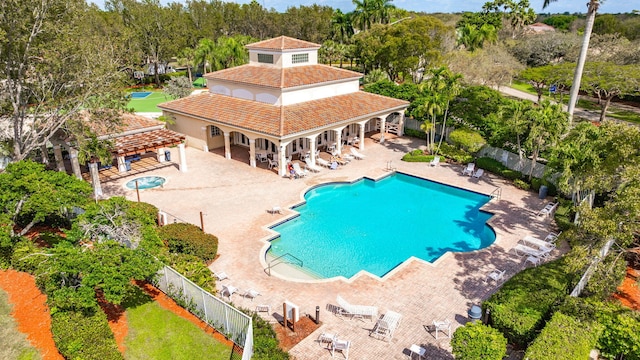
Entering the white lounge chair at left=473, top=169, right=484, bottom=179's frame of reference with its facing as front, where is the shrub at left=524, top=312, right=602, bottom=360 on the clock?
The shrub is roughly at 10 o'clock from the white lounge chair.

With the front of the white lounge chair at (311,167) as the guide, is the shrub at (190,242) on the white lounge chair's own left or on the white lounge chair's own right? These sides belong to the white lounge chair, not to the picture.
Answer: on the white lounge chair's own right

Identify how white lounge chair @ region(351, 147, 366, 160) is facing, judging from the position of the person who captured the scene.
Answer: facing the viewer and to the right of the viewer

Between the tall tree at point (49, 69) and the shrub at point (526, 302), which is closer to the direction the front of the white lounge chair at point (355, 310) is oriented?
the shrub

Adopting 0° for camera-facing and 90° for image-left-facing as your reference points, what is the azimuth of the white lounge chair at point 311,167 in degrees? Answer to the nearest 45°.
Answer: approximately 315°

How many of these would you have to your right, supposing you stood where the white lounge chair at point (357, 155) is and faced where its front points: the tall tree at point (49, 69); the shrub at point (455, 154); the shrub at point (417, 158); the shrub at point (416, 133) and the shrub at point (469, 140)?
1

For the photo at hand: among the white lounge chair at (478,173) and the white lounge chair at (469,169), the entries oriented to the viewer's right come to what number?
0

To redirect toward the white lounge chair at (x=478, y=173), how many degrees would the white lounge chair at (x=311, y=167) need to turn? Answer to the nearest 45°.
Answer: approximately 45° to its left

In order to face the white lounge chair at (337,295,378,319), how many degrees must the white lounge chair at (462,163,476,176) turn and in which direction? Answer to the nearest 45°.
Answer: approximately 45° to its left

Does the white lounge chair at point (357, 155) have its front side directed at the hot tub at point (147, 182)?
no

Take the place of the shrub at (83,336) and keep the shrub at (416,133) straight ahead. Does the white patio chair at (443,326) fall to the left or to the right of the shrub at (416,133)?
right

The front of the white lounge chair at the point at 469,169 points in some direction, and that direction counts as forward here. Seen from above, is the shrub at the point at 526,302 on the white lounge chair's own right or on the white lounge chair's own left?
on the white lounge chair's own left

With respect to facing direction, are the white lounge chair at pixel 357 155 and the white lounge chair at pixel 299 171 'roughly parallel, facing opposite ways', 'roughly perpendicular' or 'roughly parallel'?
roughly parallel

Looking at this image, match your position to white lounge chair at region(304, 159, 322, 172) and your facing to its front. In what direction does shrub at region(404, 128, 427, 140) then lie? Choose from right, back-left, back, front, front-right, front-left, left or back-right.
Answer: left

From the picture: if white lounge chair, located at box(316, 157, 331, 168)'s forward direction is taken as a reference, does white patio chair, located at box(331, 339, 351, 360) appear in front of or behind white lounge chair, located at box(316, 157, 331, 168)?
in front

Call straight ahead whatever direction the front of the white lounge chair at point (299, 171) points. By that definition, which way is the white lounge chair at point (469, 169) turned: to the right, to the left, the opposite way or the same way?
to the right

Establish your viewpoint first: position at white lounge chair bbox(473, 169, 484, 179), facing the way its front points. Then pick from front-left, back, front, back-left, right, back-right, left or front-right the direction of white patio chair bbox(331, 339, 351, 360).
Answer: front-left

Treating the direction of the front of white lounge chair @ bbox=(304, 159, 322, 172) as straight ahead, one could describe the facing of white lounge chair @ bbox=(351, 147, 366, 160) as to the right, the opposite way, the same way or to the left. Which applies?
the same way
